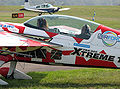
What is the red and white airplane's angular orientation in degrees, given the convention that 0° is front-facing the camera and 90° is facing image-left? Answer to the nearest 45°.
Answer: approximately 90°
